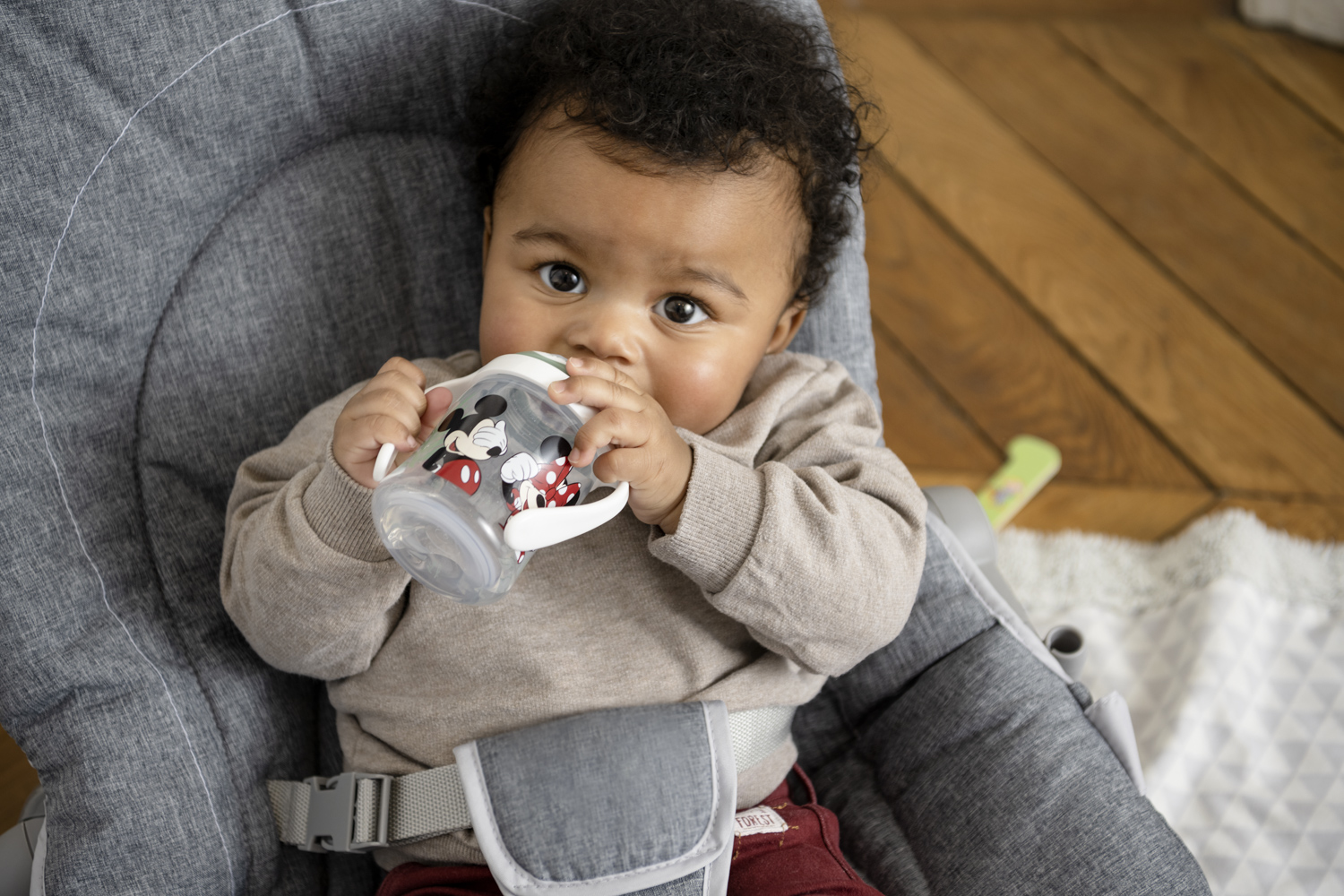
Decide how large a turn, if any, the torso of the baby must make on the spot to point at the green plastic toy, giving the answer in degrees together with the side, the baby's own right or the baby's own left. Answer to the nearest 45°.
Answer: approximately 135° to the baby's own left

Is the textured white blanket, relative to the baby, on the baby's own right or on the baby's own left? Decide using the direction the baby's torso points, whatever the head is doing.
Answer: on the baby's own left

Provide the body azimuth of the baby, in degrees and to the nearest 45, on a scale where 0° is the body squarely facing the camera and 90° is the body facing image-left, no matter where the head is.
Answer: approximately 0°
